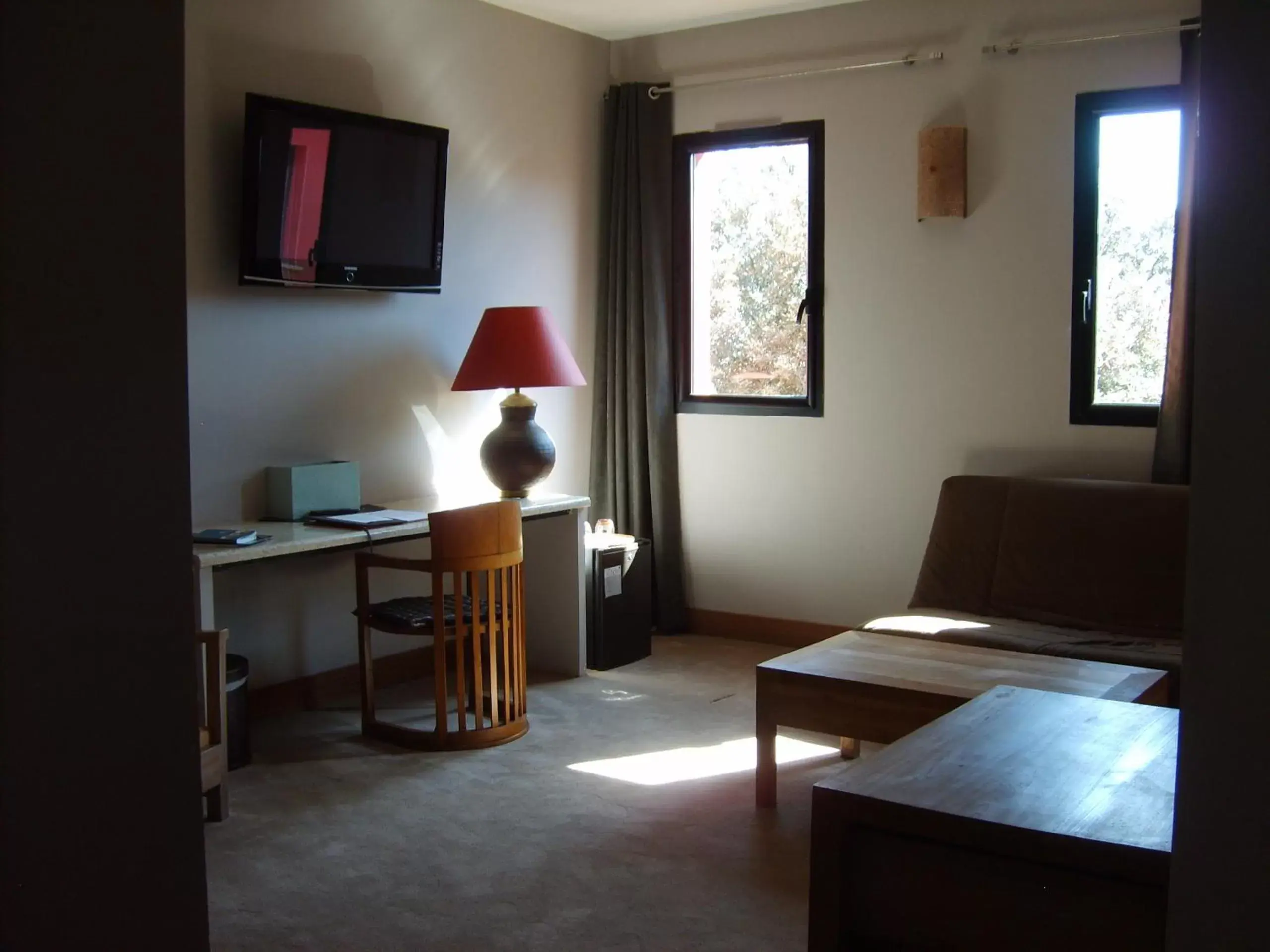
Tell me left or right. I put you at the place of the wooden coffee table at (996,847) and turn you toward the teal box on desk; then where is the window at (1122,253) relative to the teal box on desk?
right

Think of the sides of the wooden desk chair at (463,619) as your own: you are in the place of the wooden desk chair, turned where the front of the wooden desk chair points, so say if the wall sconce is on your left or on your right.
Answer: on your right

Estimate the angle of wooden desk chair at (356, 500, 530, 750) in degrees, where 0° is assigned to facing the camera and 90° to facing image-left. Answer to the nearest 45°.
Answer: approximately 135°

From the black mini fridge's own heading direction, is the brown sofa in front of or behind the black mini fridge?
in front

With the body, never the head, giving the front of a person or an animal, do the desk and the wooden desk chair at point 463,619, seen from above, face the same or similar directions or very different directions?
very different directions

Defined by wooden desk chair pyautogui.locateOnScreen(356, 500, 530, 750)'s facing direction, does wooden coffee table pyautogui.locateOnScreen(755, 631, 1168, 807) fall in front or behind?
behind

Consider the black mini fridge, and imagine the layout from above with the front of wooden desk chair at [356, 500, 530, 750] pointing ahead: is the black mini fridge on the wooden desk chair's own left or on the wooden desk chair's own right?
on the wooden desk chair's own right

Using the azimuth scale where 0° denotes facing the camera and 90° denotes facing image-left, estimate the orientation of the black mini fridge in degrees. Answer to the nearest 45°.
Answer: approximately 315°

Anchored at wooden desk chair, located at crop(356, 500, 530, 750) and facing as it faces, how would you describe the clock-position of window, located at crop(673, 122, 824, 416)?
The window is roughly at 3 o'clock from the wooden desk chair.

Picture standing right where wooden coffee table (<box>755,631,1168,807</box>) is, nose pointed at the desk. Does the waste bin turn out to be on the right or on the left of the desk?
left

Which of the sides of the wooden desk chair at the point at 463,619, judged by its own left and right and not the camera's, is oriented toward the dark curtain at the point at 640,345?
right
